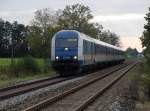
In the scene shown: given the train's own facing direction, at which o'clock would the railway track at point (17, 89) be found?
The railway track is roughly at 11 o'clock from the train.

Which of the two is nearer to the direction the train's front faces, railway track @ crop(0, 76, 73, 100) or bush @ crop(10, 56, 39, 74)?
the railway track

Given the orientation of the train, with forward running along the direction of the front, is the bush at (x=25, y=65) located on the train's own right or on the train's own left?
on the train's own right

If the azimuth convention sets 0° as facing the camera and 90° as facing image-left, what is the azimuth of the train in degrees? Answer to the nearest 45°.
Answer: approximately 45°
